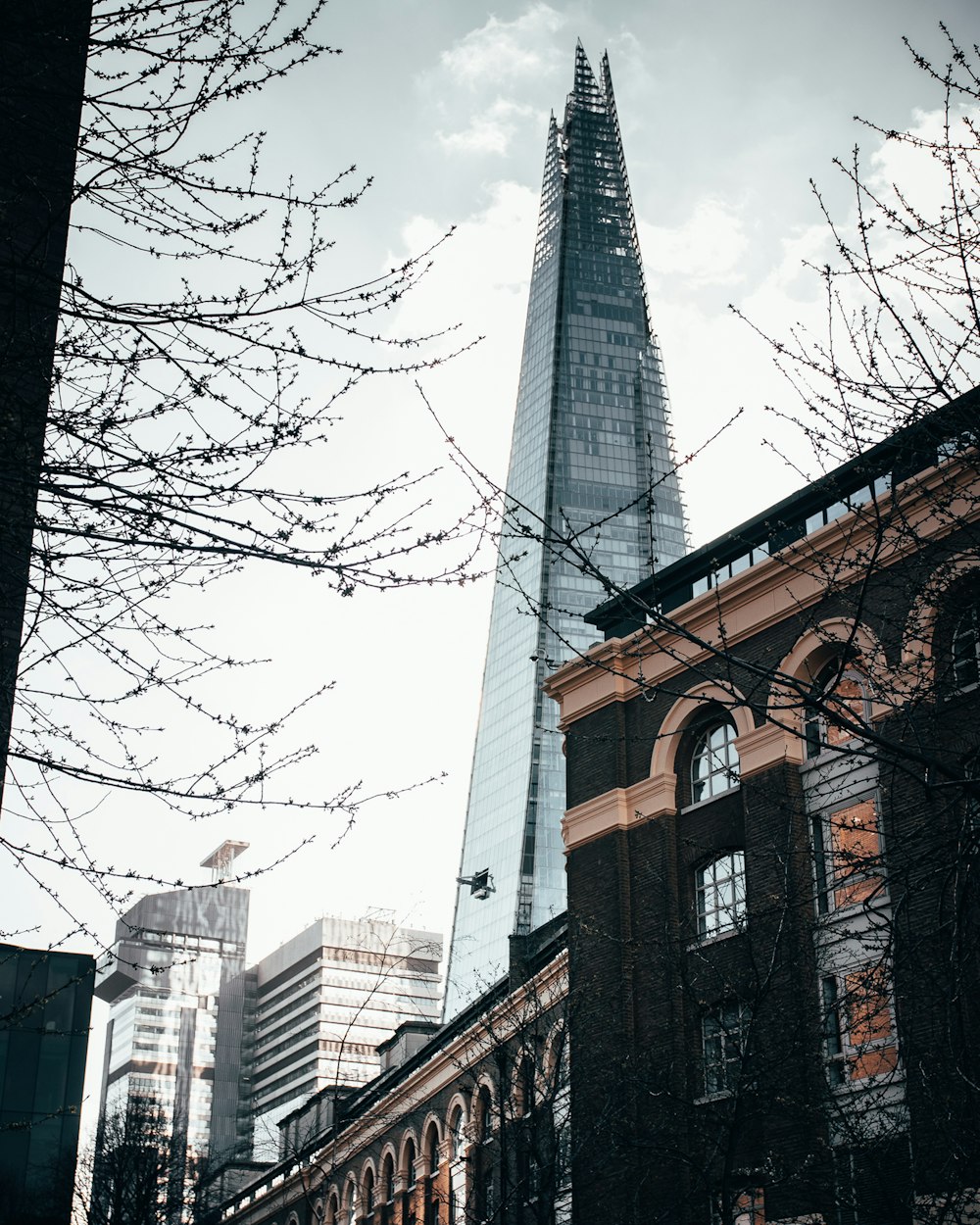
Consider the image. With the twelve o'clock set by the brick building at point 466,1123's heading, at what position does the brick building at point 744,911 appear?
the brick building at point 744,911 is roughly at 10 o'clock from the brick building at point 466,1123.

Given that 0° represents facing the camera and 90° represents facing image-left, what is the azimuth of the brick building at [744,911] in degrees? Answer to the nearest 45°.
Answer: approximately 45°

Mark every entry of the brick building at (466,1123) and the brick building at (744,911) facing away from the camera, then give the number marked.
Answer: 0

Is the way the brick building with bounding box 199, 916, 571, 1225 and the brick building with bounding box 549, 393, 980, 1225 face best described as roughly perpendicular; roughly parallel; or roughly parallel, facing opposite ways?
roughly parallel

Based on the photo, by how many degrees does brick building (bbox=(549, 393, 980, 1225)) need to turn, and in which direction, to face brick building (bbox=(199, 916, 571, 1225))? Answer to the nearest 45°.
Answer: approximately 90° to its right

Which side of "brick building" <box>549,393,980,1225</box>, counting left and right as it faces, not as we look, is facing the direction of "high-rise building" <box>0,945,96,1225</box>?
right

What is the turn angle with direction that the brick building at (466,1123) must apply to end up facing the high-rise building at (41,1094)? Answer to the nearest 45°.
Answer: approximately 90° to its right
